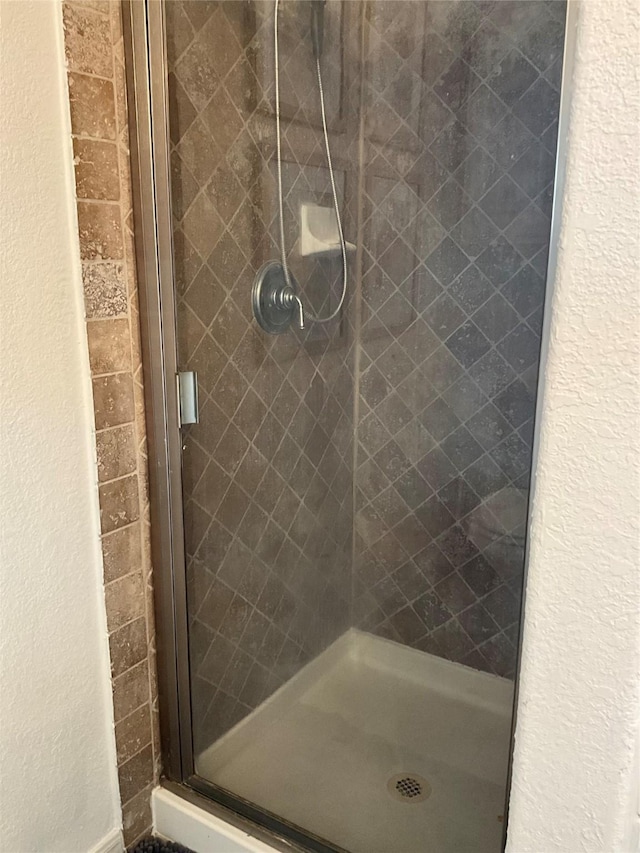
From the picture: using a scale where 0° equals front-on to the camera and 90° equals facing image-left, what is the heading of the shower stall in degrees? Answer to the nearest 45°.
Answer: approximately 45°
